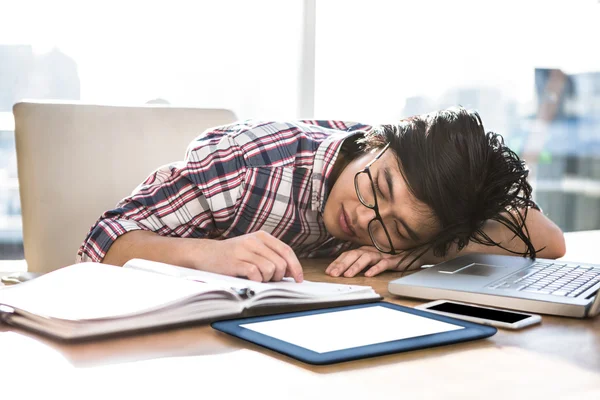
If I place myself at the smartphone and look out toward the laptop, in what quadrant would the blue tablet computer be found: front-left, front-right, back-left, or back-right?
back-left

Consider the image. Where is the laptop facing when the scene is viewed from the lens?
facing away from the viewer and to the left of the viewer

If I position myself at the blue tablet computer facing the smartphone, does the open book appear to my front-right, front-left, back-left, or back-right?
back-left

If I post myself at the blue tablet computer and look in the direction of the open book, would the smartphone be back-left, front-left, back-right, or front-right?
back-right
